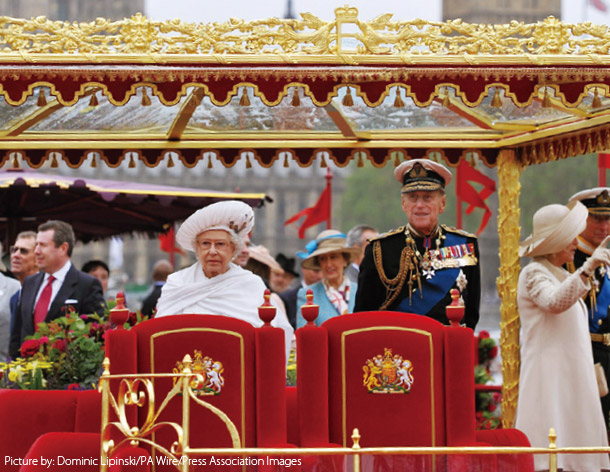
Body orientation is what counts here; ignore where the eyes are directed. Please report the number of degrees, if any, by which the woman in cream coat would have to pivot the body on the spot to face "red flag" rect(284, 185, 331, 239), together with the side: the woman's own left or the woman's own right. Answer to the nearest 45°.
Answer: approximately 135° to the woman's own left

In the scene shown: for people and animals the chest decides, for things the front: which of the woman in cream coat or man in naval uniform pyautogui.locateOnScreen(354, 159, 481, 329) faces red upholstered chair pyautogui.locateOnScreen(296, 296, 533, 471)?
the man in naval uniform

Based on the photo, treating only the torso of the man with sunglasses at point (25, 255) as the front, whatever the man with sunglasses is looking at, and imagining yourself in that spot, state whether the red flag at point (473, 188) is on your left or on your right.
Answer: on your left

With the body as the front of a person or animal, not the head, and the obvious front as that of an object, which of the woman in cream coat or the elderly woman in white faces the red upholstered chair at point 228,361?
the elderly woman in white

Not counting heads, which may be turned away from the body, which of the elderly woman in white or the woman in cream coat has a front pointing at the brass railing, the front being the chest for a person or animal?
the elderly woman in white

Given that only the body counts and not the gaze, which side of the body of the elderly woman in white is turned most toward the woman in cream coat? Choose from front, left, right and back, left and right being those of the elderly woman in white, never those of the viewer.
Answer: left

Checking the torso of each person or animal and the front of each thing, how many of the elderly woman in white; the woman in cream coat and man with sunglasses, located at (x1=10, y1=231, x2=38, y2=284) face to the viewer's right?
1

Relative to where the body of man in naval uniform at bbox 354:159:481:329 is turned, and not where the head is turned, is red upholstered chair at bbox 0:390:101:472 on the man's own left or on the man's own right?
on the man's own right

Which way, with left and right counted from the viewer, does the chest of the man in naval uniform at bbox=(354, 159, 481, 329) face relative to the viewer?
facing the viewer

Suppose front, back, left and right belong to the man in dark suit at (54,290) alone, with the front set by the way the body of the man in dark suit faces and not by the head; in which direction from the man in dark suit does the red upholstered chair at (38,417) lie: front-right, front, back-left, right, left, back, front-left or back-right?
front-left

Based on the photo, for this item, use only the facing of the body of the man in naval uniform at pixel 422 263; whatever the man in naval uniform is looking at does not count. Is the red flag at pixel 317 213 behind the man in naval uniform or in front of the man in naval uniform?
behind

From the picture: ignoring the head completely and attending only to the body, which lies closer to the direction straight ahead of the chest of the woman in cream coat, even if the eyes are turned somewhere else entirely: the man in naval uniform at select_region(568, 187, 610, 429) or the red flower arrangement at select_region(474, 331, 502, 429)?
the man in naval uniform

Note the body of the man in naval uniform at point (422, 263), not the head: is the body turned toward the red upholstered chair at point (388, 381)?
yes
